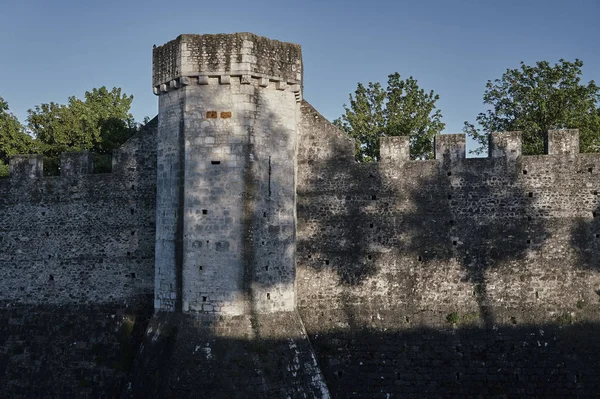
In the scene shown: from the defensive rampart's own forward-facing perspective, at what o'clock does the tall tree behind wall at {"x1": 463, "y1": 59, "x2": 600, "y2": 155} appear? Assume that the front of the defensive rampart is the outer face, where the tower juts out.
The tall tree behind wall is roughly at 8 o'clock from the defensive rampart.

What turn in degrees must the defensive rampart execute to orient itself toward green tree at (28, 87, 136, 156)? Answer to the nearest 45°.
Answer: approximately 135° to its right

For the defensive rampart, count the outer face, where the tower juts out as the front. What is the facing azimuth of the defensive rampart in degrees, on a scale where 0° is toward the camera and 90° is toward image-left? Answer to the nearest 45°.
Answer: approximately 0°

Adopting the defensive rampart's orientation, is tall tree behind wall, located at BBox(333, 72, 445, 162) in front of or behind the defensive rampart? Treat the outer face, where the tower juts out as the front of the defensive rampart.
behind

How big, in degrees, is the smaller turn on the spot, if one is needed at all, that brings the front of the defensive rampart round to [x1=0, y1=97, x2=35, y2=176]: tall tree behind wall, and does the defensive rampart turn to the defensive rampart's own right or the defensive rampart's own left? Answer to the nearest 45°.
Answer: approximately 135° to the defensive rampart's own right
